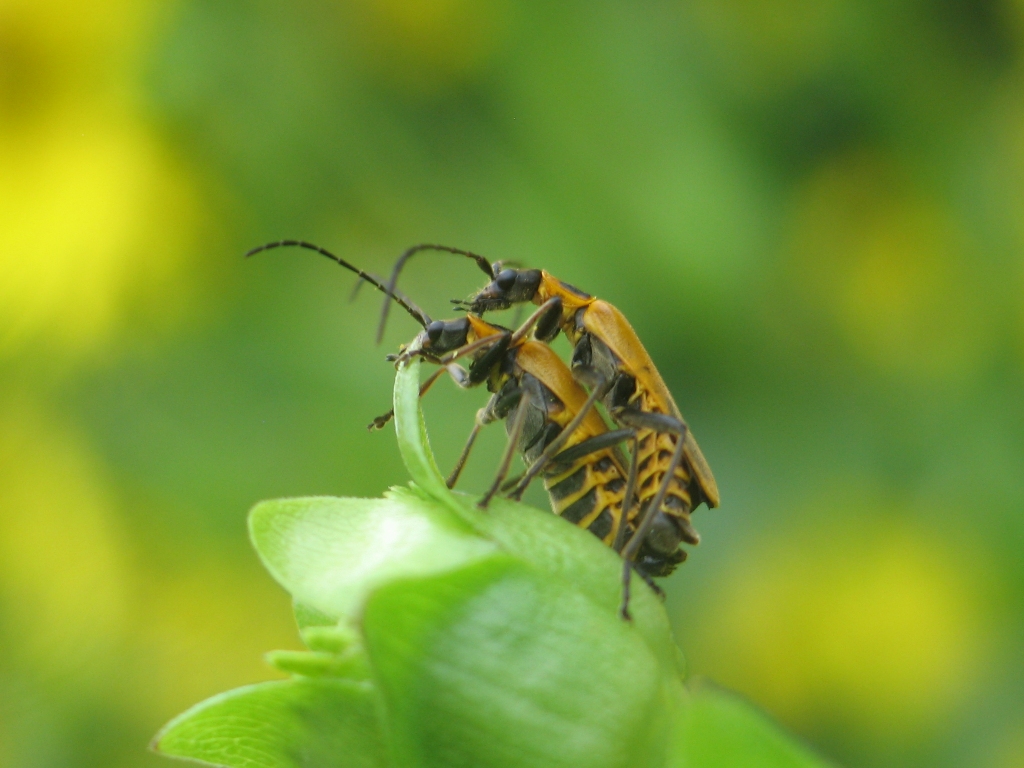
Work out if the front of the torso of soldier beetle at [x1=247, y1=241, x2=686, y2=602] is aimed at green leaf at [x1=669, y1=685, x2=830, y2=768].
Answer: no

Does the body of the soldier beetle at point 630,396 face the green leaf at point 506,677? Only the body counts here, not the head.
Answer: no

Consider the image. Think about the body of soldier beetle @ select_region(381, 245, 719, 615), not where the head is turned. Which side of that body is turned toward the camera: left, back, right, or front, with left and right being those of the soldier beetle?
left

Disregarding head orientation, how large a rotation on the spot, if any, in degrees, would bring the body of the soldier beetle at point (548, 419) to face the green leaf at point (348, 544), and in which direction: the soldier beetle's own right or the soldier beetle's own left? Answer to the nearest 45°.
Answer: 0° — it already faces it

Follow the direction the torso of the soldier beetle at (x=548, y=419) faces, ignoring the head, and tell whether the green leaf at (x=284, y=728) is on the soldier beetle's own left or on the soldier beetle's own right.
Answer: on the soldier beetle's own left

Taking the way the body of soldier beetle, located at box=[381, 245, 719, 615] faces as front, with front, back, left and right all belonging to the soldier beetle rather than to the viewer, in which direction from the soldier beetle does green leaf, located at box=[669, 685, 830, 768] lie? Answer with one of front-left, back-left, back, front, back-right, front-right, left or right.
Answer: left

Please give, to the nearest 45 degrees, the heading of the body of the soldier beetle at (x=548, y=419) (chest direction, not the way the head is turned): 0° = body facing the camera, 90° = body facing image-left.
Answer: approximately 90°
